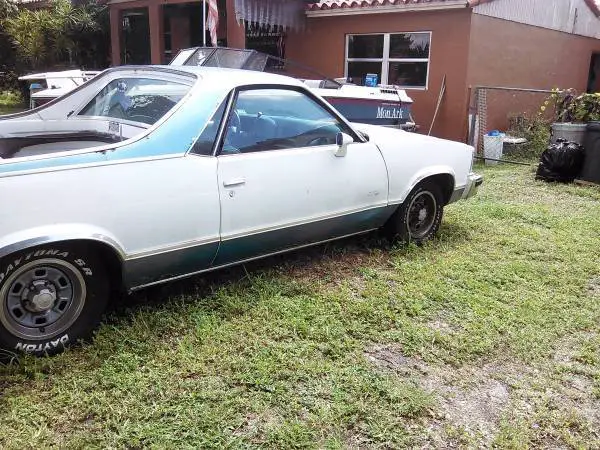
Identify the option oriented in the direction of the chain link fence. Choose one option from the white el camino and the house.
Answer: the white el camino

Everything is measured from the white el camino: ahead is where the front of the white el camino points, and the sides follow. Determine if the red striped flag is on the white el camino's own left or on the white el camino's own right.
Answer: on the white el camino's own left

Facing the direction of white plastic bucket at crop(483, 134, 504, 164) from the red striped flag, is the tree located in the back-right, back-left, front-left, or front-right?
back-left

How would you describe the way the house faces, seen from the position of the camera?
facing the viewer and to the left of the viewer

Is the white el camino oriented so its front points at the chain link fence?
yes

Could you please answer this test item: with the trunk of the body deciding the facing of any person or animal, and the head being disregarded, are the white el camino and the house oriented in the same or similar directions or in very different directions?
very different directions

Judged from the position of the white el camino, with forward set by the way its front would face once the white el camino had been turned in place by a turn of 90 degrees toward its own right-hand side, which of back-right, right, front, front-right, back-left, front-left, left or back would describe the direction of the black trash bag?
left

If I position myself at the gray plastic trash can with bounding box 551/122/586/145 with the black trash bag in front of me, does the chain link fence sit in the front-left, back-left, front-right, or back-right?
back-right

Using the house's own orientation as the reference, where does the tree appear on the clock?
The tree is roughly at 2 o'clock from the house.

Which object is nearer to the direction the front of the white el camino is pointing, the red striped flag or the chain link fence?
the chain link fence

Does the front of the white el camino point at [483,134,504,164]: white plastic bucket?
yes

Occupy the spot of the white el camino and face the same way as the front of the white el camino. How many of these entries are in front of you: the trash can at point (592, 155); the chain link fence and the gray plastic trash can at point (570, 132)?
3

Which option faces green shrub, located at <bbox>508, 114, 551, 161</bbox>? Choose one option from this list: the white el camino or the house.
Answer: the white el camino

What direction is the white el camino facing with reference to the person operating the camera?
facing away from the viewer and to the right of the viewer

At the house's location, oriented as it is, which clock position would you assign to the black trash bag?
The black trash bag is roughly at 10 o'clock from the house.
